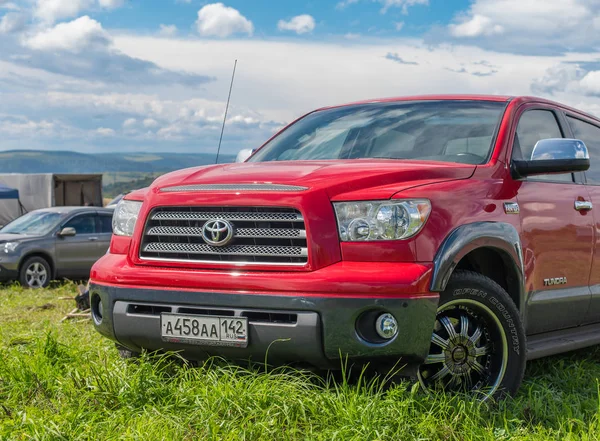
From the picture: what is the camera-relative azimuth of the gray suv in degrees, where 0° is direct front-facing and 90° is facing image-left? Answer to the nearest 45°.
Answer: approximately 45°

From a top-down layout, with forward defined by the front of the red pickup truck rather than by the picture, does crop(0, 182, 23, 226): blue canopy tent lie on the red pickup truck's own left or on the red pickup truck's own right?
on the red pickup truck's own right

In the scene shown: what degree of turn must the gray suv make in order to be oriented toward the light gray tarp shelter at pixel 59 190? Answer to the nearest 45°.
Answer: approximately 135° to its right

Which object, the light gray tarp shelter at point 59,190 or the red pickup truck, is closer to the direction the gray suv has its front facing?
the red pickup truck

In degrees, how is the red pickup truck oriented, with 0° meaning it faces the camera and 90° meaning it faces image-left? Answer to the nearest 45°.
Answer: approximately 45°

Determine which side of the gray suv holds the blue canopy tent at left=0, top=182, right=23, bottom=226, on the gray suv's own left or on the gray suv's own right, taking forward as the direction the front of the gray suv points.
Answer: on the gray suv's own right
